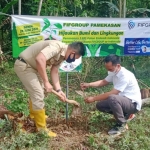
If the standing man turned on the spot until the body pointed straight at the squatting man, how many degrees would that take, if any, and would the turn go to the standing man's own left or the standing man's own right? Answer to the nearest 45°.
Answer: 0° — they already face them

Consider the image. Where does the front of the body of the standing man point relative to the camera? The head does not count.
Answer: to the viewer's right

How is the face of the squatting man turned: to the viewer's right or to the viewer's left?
to the viewer's left
